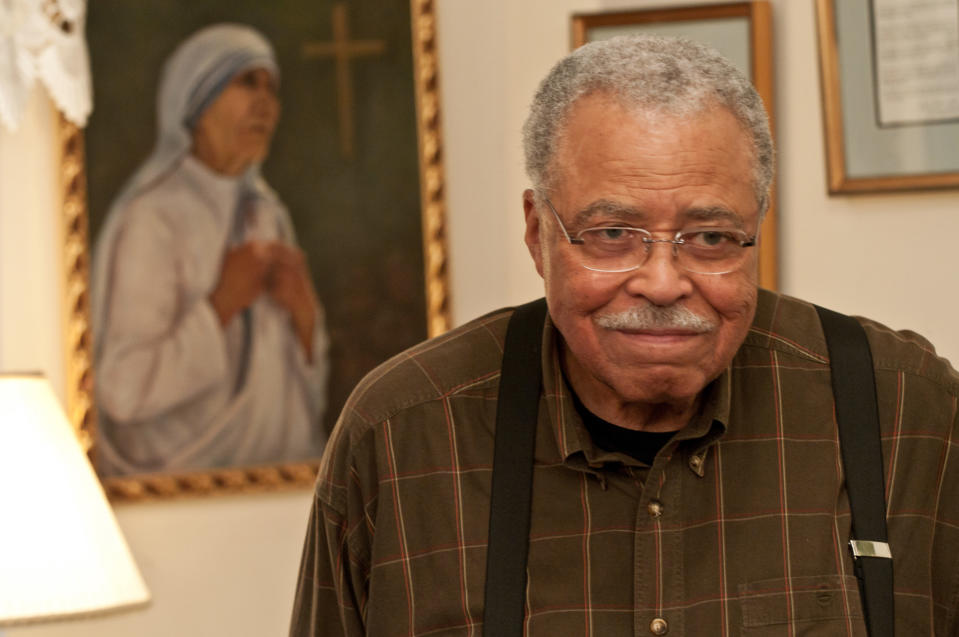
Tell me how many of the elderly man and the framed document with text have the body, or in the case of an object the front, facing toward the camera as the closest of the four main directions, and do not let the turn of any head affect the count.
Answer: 2

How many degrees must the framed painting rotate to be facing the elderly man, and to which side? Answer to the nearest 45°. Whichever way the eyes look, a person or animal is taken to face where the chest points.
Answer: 0° — it already faces them

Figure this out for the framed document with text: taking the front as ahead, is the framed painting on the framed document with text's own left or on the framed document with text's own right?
on the framed document with text's own right

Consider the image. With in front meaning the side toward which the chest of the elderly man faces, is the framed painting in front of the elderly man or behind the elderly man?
behind

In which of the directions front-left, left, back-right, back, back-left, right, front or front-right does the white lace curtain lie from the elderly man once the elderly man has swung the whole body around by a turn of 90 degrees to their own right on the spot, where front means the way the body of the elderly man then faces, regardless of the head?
front-right

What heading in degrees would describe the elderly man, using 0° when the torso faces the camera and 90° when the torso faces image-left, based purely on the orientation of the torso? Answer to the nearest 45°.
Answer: approximately 0°
